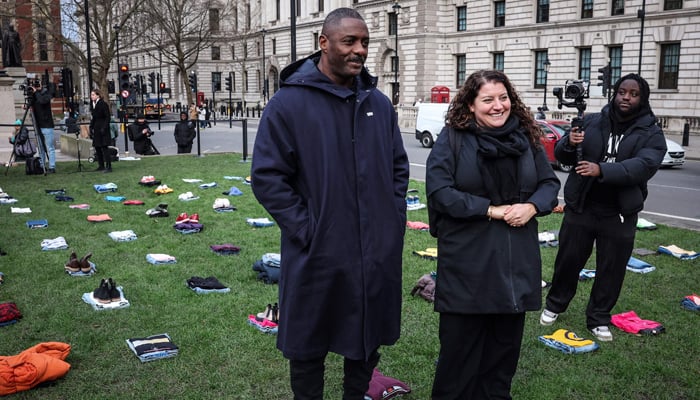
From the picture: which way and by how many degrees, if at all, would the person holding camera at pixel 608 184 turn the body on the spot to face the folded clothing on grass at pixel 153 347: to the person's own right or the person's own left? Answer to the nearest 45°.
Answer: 0° — they already face it

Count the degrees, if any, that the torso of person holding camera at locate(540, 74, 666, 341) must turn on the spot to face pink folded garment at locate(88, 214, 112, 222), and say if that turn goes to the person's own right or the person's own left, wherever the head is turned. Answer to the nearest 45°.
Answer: approximately 45° to the person's own right

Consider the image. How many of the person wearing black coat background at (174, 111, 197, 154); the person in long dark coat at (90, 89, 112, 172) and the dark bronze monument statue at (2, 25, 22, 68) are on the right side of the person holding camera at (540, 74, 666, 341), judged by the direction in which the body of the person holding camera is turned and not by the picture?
3

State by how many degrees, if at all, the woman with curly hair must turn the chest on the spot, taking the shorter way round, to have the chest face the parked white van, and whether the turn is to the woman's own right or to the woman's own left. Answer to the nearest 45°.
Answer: approximately 135° to the woman's own left

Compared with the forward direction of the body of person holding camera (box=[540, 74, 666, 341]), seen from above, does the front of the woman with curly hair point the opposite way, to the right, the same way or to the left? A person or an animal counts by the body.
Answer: to the left

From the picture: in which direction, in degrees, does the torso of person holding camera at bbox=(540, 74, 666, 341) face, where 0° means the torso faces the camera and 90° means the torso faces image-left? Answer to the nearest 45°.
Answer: approximately 45°

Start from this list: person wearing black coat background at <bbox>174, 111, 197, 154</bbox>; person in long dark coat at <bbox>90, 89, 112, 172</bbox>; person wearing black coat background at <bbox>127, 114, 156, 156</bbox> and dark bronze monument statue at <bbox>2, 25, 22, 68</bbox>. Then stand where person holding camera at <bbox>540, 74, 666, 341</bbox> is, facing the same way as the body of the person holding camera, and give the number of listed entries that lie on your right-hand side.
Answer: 4

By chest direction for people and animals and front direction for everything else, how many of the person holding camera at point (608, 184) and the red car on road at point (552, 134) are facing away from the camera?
0

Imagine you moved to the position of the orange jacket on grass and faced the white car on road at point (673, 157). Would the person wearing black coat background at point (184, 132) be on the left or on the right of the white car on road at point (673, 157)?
left

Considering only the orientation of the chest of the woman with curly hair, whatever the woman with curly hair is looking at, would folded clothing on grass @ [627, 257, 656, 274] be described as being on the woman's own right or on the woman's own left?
on the woman's own left
